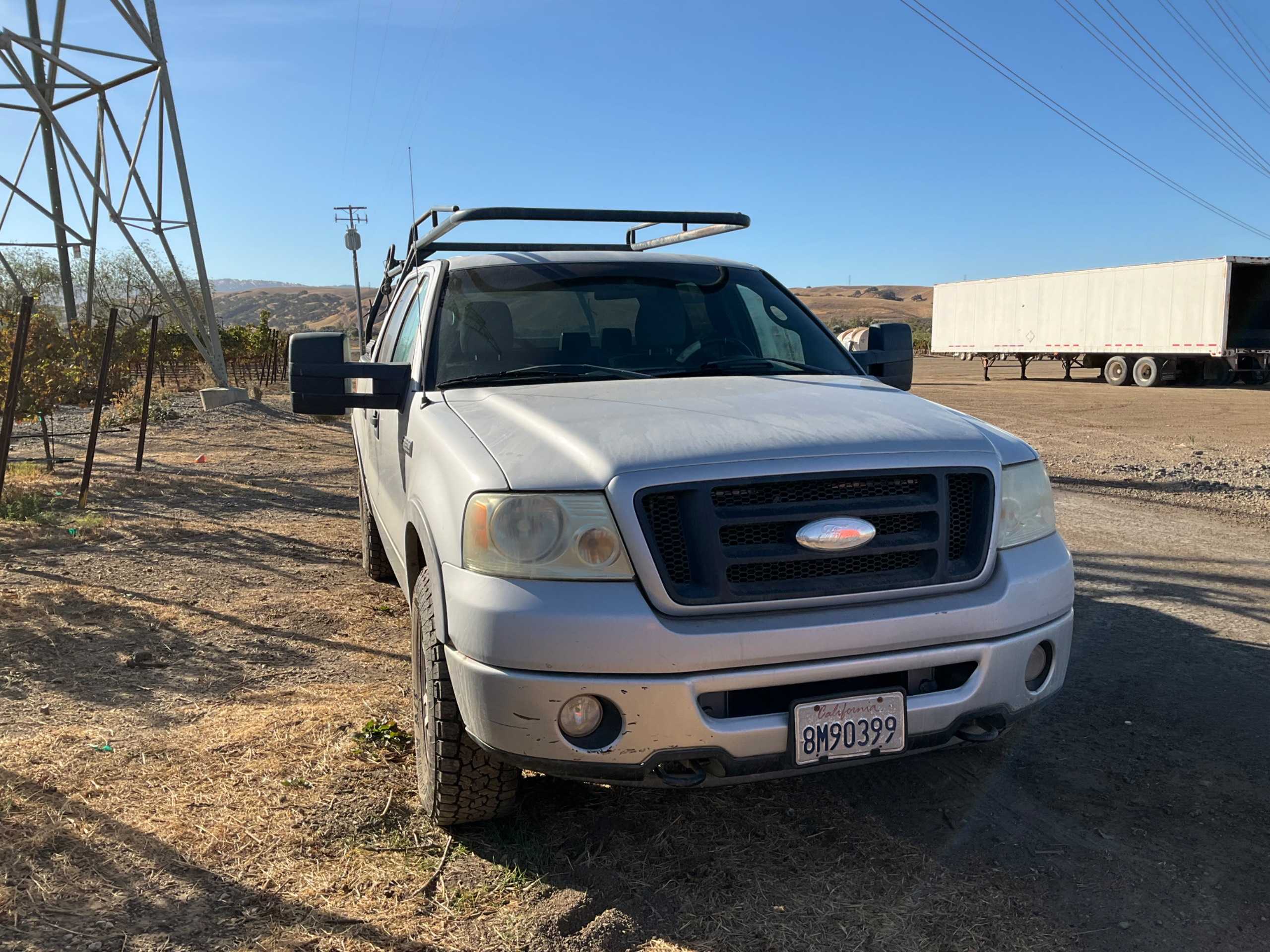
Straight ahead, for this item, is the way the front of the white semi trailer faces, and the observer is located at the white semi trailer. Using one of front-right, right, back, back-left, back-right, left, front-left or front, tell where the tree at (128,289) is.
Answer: front-left

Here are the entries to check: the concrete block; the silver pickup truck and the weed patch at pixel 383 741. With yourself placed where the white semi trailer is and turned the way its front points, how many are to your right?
0

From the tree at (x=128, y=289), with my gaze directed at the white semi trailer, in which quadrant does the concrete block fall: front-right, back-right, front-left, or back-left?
front-right

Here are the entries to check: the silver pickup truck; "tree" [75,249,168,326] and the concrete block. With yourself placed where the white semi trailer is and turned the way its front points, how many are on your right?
0

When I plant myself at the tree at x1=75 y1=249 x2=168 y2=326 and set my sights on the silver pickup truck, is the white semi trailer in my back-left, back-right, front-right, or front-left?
front-left

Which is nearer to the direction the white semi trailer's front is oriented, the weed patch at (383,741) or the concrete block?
the concrete block

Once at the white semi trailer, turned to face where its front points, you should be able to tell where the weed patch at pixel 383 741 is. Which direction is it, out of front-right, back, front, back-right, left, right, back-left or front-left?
back-left

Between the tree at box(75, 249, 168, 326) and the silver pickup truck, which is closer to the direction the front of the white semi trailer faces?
the tree

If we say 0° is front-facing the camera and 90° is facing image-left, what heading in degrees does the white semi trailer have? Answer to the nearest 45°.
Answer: approximately 135°

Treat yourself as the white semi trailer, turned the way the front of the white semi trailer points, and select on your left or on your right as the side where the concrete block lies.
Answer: on your left
